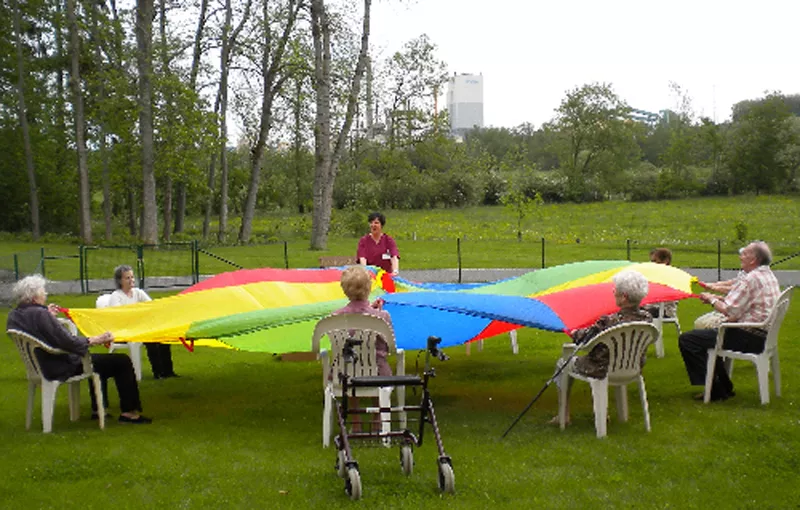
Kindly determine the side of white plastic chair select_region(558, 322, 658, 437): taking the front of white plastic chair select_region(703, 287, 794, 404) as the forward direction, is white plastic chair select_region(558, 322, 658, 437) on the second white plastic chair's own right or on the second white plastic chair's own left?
on the second white plastic chair's own left

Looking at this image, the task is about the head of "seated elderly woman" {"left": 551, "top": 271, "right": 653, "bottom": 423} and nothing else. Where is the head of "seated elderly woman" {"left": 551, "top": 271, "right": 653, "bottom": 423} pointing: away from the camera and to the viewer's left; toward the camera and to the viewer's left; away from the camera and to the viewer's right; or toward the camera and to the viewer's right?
away from the camera and to the viewer's left

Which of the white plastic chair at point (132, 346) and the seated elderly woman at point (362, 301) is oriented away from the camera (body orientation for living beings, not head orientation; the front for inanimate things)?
the seated elderly woman

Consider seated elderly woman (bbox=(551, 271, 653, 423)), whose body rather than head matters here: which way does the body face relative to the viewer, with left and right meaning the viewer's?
facing away from the viewer and to the left of the viewer

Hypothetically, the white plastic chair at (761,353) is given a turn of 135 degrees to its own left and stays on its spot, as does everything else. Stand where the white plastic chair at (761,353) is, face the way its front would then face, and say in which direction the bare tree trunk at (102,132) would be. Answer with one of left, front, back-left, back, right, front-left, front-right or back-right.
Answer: back

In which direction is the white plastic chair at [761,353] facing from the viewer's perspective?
to the viewer's left

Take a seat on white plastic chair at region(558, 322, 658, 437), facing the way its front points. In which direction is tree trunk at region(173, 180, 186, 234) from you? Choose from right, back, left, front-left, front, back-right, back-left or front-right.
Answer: front

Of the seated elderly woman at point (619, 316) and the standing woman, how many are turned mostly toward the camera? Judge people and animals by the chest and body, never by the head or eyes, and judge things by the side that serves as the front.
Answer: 1

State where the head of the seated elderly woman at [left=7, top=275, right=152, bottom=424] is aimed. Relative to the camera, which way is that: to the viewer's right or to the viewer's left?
to the viewer's right

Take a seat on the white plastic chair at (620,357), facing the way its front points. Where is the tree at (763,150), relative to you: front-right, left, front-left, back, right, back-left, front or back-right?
front-right

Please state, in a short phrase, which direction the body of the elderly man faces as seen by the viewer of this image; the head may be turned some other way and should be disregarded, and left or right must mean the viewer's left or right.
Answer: facing to the left of the viewer

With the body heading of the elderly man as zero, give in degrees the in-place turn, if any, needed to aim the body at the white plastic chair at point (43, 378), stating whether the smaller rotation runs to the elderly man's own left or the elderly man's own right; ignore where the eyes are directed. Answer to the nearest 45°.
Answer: approximately 45° to the elderly man's own left

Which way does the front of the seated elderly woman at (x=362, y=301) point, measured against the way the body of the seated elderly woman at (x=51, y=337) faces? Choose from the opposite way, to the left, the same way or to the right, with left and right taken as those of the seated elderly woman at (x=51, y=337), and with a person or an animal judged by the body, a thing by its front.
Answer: to the left

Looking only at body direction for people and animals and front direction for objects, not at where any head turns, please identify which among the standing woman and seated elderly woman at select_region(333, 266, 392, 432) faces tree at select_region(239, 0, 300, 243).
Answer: the seated elderly woman

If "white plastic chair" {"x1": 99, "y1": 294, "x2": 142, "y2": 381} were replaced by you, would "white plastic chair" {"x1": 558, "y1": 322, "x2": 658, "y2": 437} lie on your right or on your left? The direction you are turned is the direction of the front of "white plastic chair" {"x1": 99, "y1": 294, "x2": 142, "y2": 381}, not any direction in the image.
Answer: on your right

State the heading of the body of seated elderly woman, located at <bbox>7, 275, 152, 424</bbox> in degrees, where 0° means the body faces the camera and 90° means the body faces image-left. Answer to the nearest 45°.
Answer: approximately 270°

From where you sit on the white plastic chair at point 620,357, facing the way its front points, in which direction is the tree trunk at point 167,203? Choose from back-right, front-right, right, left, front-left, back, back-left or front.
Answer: front

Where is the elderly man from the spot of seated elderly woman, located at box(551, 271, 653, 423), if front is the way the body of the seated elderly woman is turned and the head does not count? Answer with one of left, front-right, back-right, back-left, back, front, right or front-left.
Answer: right

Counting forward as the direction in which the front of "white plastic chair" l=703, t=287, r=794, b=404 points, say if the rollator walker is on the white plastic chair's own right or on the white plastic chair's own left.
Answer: on the white plastic chair's own left
